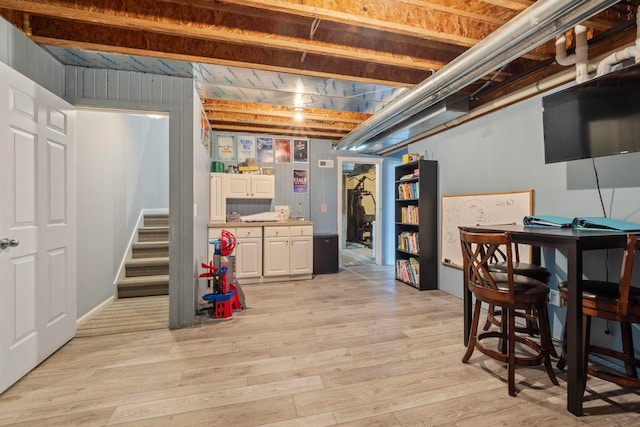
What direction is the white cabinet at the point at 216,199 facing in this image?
toward the camera

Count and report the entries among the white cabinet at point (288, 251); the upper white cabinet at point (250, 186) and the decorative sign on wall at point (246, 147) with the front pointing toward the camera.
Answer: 3

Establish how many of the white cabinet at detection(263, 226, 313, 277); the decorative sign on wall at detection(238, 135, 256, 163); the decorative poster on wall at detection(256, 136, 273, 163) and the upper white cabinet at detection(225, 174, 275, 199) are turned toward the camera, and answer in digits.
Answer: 4

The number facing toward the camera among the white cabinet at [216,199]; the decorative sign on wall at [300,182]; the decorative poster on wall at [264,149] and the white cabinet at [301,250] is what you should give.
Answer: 4

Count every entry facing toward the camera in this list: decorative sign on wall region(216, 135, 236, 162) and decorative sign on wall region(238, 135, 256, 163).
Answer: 2

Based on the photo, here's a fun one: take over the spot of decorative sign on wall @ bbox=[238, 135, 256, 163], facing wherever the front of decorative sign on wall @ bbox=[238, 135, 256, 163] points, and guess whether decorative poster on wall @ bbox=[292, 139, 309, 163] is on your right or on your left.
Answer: on your left

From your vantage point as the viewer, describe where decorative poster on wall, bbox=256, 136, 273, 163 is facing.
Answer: facing the viewer

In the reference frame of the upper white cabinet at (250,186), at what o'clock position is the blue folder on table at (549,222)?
The blue folder on table is roughly at 11 o'clock from the upper white cabinet.

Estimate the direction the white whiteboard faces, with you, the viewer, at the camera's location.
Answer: facing the viewer and to the left of the viewer

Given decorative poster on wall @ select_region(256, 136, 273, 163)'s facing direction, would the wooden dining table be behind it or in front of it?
in front

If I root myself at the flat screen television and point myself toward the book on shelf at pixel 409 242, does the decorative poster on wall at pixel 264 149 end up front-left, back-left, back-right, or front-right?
front-left

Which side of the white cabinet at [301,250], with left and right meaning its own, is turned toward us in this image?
front

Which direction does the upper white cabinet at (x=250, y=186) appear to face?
toward the camera

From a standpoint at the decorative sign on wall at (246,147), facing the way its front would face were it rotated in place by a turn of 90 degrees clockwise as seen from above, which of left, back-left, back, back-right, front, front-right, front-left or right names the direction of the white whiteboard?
back-left
